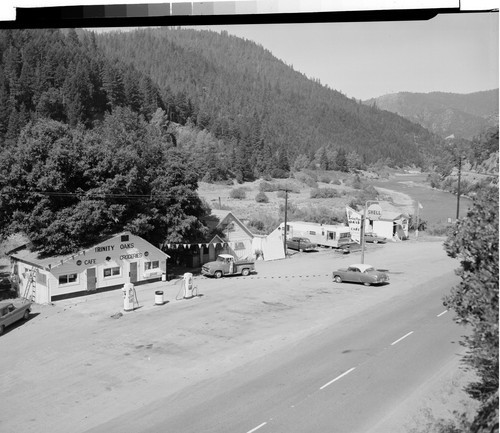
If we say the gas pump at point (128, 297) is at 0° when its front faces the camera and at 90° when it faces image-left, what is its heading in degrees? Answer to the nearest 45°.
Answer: approximately 315°

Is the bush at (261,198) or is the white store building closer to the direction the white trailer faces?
the white store building

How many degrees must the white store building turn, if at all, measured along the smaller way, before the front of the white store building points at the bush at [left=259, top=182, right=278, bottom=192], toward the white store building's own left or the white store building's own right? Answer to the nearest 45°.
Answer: approximately 90° to the white store building's own left

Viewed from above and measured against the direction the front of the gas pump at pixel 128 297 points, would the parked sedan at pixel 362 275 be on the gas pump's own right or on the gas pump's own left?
on the gas pump's own left

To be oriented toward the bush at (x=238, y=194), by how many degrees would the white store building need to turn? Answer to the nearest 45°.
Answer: approximately 90° to its left

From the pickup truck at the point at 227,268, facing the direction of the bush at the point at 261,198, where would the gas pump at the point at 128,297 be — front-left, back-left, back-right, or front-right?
back-left

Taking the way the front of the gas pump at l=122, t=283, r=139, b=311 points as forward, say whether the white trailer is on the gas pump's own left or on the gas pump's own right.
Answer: on the gas pump's own left
